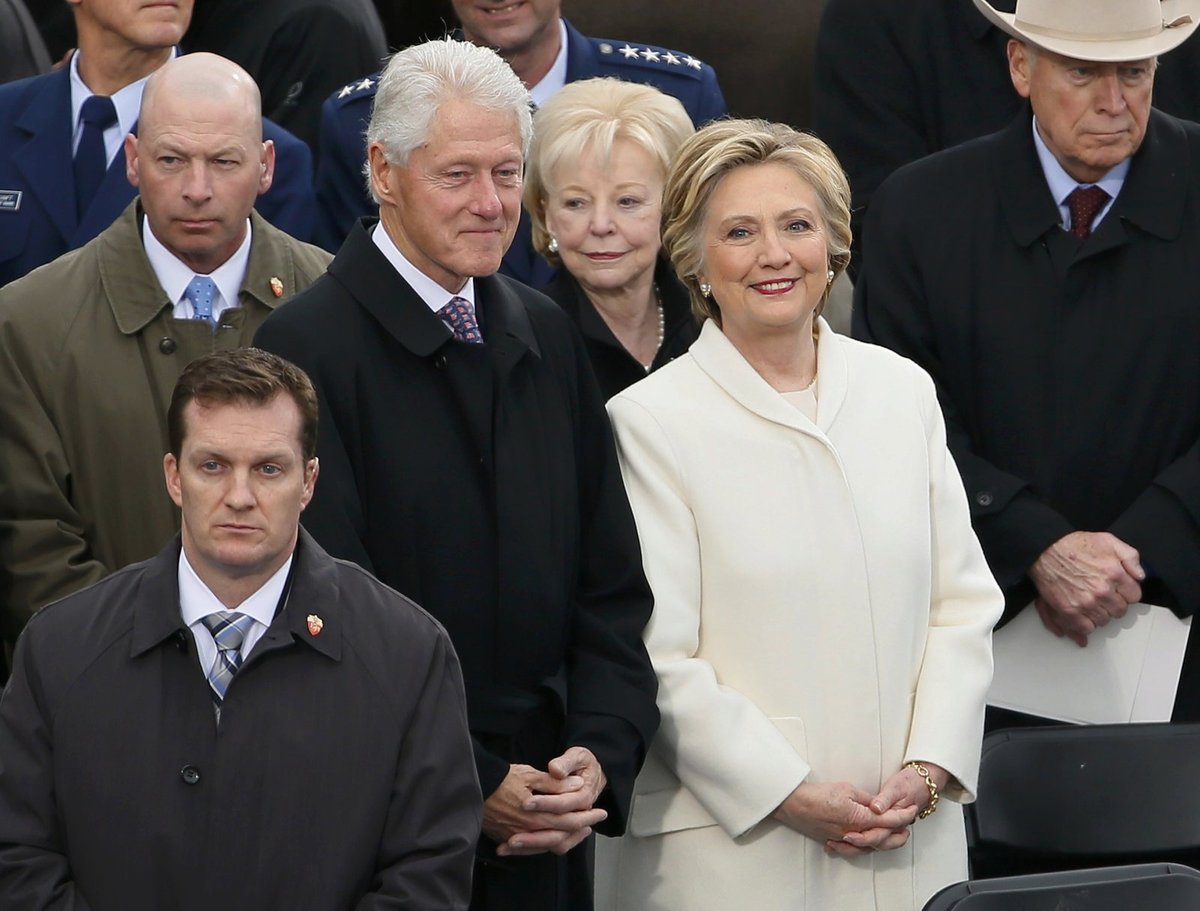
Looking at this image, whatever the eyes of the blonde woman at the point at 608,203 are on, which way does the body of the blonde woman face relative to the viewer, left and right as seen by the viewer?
facing the viewer and to the right of the viewer

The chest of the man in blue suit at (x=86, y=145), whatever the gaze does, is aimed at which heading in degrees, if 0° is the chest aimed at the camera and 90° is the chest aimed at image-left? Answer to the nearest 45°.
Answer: approximately 0°

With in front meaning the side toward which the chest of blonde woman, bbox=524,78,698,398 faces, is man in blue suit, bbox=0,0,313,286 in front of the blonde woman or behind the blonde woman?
behind

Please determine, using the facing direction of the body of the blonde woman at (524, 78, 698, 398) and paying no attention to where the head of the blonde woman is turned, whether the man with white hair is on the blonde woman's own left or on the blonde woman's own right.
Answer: on the blonde woman's own right

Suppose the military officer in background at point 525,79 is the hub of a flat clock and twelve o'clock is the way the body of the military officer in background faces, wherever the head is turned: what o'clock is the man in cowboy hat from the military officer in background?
The man in cowboy hat is roughly at 10 o'clock from the military officer in background.

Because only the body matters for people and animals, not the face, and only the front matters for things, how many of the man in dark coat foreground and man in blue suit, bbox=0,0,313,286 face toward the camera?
2

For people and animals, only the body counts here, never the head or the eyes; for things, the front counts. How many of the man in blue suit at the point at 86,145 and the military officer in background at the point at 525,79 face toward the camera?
2

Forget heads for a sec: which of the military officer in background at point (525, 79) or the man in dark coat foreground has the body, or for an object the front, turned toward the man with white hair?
the military officer in background

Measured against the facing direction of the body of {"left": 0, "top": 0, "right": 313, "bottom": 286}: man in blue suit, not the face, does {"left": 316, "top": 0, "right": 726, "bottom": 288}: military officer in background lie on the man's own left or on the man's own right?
on the man's own left
